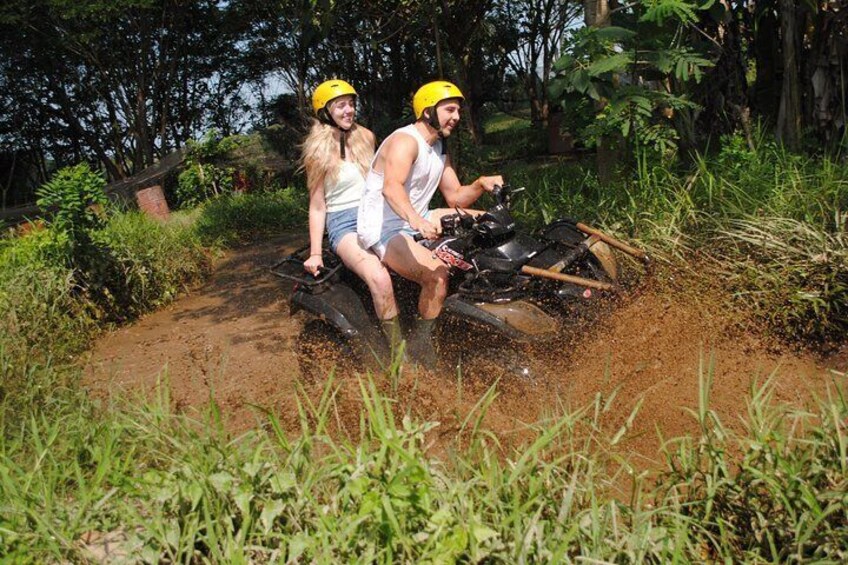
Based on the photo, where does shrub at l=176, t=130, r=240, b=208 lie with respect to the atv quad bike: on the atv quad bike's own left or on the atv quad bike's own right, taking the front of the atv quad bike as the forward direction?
on the atv quad bike's own left

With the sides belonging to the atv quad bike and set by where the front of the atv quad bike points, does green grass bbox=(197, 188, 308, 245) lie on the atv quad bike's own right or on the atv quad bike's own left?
on the atv quad bike's own left

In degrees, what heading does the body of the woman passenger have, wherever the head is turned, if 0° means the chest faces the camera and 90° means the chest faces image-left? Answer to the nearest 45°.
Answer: approximately 315°

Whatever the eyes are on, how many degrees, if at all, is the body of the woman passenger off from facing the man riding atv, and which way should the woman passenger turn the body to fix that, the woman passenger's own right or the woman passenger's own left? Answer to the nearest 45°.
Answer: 0° — they already face them

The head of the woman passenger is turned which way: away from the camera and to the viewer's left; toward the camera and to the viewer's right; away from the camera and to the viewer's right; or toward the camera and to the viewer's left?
toward the camera and to the viewer's right

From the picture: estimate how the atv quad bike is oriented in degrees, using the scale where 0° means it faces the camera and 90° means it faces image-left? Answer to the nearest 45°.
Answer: approximately 270°

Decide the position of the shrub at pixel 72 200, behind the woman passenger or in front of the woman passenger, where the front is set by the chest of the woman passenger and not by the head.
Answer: behind

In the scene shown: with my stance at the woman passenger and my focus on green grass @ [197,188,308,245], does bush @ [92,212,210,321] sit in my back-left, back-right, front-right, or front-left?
front-left

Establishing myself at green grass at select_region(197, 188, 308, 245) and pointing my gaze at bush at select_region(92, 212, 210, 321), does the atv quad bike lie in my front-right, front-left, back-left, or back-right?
front-left

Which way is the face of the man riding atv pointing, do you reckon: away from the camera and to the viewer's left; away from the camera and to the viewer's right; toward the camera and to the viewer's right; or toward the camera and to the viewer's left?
toward the camera and to the viewer's right

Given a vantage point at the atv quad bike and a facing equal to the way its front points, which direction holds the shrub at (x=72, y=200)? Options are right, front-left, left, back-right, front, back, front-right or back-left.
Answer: back-left

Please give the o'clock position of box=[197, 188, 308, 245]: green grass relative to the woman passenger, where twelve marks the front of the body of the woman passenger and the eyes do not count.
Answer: The green grass is roughly at 7 o'clock from the woman passenger.

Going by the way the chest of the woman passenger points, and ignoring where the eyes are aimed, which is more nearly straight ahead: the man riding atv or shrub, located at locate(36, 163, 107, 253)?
the man riding atv

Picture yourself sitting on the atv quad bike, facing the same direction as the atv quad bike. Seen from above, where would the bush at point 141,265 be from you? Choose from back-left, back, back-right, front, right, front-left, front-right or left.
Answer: back-left

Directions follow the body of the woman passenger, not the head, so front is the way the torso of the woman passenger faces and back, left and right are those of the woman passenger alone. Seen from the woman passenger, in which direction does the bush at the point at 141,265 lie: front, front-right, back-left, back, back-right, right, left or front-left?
back
